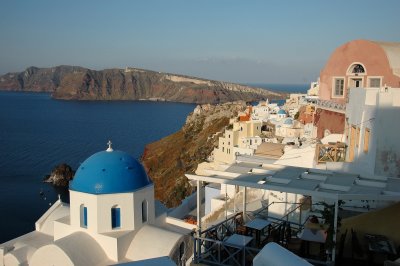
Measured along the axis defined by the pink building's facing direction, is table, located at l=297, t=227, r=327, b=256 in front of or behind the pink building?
in front

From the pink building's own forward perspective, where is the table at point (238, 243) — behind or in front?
in front

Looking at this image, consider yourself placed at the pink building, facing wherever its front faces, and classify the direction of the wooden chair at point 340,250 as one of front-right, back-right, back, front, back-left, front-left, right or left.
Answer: front-left

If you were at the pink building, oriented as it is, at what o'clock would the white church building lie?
The white church building is roughly at 12 o'clock from the pink building.

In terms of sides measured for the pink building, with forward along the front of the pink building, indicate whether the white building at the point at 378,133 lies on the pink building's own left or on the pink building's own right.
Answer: on the pink building's own left

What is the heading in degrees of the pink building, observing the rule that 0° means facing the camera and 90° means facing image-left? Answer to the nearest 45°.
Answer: approximately 45°

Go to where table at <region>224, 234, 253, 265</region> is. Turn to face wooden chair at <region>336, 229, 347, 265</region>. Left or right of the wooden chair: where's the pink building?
left

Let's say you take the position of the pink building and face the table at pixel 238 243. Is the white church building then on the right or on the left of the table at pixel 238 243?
right
